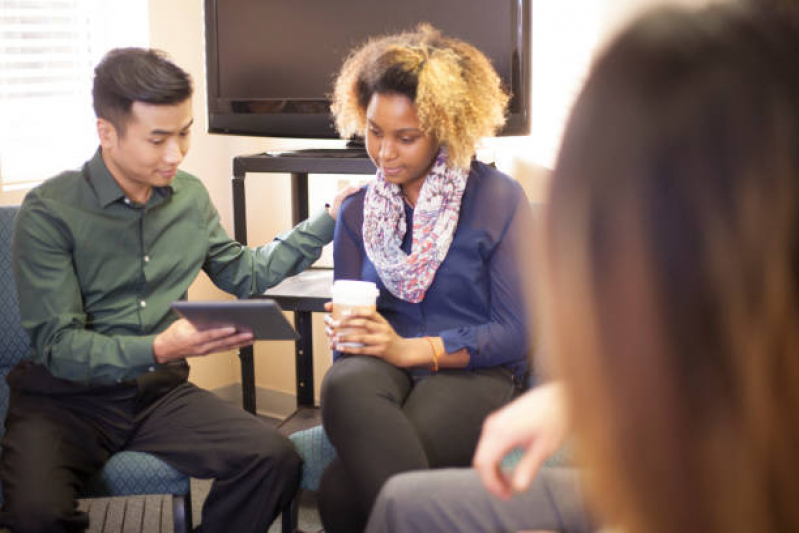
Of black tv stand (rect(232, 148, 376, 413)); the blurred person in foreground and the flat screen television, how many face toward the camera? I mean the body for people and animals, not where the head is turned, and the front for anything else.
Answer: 2

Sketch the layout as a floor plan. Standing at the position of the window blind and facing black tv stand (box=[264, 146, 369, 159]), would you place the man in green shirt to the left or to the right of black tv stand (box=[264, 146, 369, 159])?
right

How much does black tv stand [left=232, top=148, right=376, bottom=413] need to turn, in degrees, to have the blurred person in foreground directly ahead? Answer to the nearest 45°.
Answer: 0° — it already faces them

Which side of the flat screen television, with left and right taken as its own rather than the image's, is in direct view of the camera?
front

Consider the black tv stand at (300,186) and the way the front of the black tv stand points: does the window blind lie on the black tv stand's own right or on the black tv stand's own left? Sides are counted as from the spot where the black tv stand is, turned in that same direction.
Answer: on the black tv stand's own right

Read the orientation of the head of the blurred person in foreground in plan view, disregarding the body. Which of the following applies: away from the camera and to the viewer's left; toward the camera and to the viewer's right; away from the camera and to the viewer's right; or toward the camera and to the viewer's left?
away from the camera and to the viewer's left

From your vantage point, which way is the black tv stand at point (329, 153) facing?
toward the camera

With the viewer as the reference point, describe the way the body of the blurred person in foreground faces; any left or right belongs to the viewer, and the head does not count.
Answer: facing away from the viewer and to the left of the viewer

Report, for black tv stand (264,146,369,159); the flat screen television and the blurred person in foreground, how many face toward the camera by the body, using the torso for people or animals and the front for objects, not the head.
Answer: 2

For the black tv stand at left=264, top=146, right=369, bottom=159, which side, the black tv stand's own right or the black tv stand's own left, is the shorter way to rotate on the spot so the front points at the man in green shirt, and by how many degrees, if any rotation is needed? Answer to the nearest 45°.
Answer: approximately 45° to the black tv stand's own right

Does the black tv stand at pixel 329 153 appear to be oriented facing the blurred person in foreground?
yes

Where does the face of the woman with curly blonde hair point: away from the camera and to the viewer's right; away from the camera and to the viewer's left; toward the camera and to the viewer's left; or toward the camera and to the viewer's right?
toward the camera and to the viewer's left

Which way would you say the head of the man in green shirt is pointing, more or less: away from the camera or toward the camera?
toward the camera

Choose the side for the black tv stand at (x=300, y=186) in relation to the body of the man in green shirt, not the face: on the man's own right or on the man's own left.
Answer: on the man's own left
